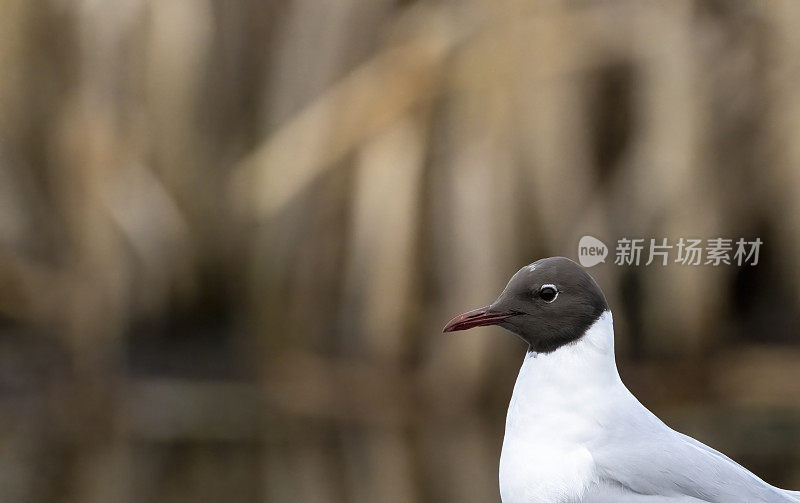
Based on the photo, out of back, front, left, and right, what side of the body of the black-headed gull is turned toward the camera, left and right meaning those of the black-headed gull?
left
